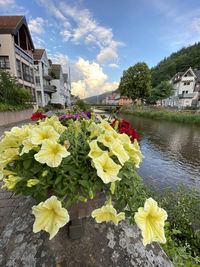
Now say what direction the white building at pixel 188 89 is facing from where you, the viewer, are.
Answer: facing the viewer and to the left of the viewer

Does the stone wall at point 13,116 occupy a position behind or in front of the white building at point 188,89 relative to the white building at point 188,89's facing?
in front

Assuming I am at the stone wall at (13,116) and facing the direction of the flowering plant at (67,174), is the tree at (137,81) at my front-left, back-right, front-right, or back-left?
back-left

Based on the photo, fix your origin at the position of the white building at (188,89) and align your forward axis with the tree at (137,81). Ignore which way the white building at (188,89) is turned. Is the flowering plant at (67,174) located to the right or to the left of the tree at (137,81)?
left

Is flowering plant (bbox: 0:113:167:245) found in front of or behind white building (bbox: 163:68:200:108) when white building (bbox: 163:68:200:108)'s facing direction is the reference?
in front
